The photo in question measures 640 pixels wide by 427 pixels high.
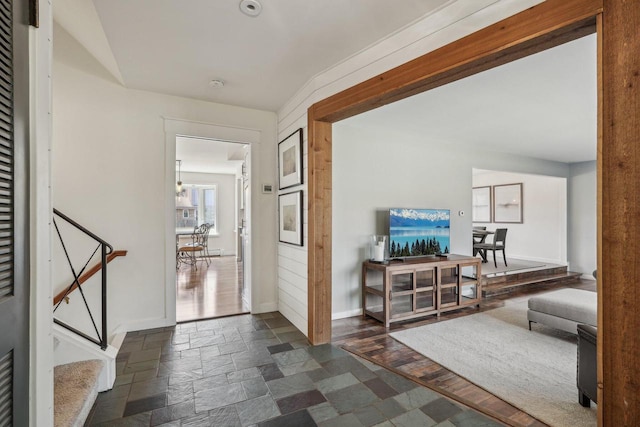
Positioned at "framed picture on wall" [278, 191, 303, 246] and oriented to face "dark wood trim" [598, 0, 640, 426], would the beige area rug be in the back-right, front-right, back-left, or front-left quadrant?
front-left

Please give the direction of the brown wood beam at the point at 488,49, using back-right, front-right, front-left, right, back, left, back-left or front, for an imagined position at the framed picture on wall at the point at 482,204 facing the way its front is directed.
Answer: front-left

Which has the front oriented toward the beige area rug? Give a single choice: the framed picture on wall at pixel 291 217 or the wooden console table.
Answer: the wooden console table

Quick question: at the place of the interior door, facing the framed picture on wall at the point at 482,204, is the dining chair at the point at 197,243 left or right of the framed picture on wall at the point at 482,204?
left

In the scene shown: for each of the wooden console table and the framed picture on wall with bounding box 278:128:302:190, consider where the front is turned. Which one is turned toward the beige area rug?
the wooden console table

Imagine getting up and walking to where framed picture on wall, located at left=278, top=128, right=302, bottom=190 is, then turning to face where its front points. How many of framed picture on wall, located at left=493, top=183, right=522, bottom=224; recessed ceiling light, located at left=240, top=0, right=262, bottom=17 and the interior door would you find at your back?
1

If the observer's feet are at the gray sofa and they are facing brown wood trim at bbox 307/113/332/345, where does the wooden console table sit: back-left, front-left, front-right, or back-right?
front-right

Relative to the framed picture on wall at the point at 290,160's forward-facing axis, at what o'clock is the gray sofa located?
The gray sofa is roughly at 8 o'clock from the framed picture on wall.

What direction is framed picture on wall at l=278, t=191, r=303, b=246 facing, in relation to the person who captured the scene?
facing the viewer and to the left of the viewer

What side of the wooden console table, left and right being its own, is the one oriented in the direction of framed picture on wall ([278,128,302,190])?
right

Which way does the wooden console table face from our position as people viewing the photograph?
facing the viewer and to the right of the viewer

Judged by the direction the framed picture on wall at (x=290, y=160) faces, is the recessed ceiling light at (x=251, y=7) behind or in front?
in front

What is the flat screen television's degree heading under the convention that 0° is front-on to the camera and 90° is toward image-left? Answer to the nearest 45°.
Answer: approximately 315°

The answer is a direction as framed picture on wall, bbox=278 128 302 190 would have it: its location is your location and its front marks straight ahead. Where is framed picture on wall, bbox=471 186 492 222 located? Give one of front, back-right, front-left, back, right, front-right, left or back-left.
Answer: back
